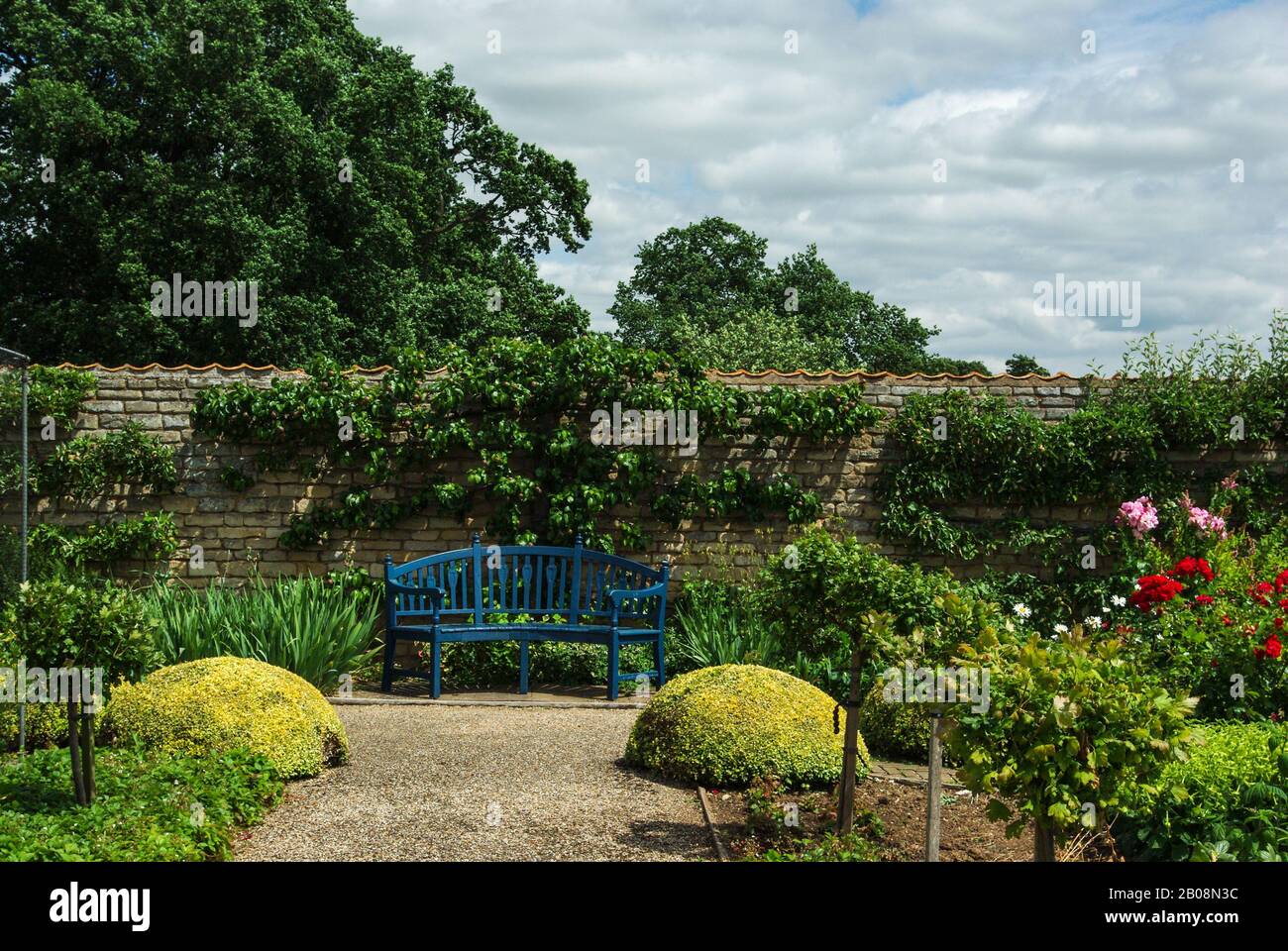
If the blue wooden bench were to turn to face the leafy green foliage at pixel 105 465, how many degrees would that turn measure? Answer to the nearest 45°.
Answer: approximately 90° to its right

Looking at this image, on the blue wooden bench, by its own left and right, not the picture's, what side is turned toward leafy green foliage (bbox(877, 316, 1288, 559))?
left

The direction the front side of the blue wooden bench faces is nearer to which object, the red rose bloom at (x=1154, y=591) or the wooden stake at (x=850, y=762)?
the wooden stake

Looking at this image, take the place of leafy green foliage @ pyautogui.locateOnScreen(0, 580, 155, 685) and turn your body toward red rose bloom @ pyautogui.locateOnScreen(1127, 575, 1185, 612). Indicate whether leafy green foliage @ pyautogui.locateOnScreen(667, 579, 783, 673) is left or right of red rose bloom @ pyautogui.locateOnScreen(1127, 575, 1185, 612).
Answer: left

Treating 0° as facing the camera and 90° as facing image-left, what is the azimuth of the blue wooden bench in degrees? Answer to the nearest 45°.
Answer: approximately 0°

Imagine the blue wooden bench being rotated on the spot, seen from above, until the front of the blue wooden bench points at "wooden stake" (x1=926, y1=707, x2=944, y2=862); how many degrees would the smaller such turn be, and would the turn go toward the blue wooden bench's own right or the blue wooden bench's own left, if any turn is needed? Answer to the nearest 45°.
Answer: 0° — it already faces it

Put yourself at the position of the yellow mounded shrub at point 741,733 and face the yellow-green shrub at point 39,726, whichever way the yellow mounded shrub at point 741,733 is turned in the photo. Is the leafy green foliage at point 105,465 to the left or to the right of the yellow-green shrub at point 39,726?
right

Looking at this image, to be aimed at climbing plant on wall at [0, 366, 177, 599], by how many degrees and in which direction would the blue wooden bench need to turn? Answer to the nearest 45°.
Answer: approximately 90° to its right

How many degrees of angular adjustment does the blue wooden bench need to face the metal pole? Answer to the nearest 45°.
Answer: approximately 45° to its right

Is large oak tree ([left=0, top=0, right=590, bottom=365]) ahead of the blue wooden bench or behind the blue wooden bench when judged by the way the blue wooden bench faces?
behind
